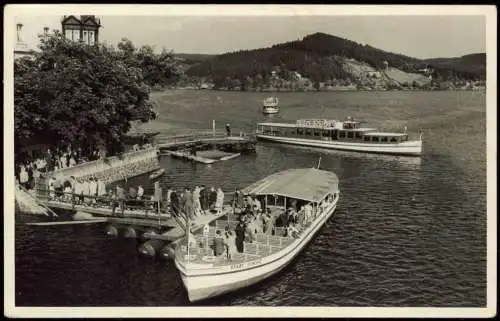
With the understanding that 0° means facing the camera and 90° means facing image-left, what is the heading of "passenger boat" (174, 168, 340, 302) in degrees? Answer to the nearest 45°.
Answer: approximately 45°

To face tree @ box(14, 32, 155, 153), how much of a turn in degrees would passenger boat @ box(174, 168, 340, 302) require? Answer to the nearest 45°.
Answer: approximately 90° to its right

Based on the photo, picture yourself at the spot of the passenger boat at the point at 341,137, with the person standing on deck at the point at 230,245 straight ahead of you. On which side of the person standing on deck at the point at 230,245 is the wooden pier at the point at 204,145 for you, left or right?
right

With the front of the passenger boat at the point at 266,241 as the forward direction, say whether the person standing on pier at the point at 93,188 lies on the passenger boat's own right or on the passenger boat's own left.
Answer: on the passenger boat's own right

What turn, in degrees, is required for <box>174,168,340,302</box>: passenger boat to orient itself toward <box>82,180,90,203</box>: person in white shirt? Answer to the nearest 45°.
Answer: approximately 90° to its right

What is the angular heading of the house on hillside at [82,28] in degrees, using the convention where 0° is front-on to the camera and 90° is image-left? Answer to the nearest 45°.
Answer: approximately 0°

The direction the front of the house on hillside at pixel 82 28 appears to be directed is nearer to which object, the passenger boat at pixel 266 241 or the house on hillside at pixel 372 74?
the passenger boat

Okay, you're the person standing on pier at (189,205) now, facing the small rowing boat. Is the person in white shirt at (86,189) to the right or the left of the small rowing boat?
left

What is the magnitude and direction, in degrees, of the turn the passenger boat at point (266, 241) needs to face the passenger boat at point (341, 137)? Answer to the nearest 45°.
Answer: approximately 135° to its right
